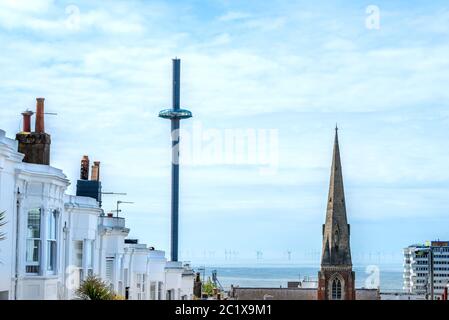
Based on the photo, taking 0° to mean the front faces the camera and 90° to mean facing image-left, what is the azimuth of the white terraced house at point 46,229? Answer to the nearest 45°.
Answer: approximately 315°

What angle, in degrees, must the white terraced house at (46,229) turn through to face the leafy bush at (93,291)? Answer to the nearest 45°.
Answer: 0° — it already faces it
